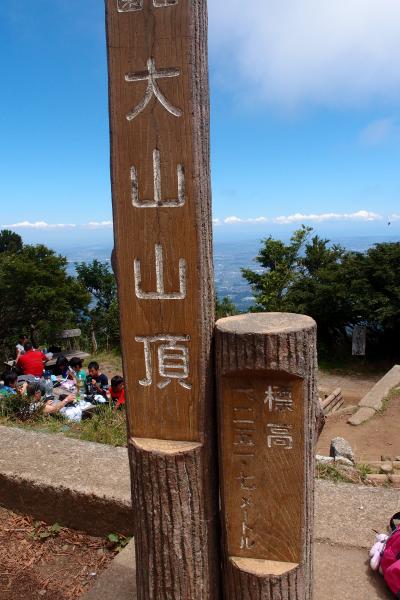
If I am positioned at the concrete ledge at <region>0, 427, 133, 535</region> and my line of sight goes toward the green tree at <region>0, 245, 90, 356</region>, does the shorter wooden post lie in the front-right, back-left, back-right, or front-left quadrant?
back-right

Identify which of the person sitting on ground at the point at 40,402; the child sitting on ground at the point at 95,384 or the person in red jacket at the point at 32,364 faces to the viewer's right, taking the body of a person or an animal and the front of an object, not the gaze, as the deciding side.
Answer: the person sitting on ground at the point at 40,402

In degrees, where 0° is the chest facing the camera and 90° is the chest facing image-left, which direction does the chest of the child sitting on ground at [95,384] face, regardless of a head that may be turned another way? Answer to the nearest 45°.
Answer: approximately 45°

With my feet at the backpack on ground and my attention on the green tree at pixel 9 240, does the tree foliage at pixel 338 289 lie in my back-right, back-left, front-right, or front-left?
front-right

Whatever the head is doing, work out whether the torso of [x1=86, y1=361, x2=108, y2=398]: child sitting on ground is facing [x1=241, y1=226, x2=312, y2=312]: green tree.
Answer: no

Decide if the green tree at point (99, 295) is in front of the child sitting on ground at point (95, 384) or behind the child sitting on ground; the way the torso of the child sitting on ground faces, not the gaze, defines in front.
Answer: behind

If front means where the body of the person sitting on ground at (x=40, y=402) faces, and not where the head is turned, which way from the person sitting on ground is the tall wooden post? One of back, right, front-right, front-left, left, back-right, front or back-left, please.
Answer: right

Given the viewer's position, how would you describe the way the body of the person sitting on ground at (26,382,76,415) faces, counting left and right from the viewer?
facing to the right of the viewer
